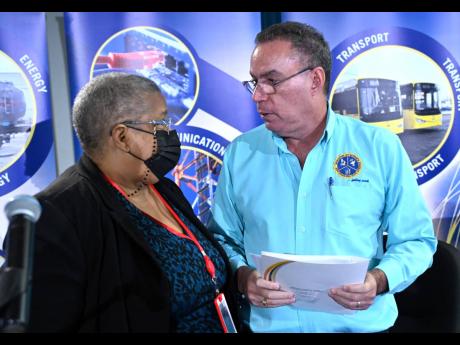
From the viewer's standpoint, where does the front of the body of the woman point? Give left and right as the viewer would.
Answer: facing the viewer and to the right of the viewer

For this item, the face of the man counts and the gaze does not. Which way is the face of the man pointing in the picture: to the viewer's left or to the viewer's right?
to the viewer's left

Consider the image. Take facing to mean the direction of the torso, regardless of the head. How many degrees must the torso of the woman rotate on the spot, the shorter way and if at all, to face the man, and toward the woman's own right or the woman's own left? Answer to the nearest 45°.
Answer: approximately 45° to the woman's own left
